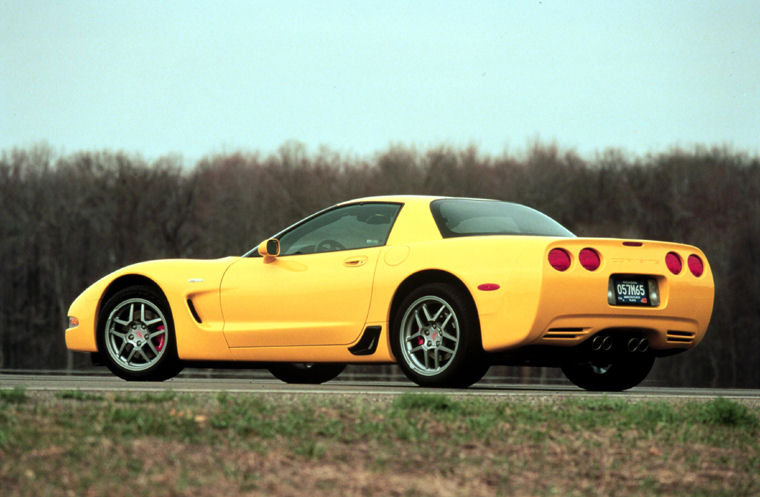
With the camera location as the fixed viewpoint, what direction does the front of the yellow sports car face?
facing away from the viewer and to the left of the viewer
